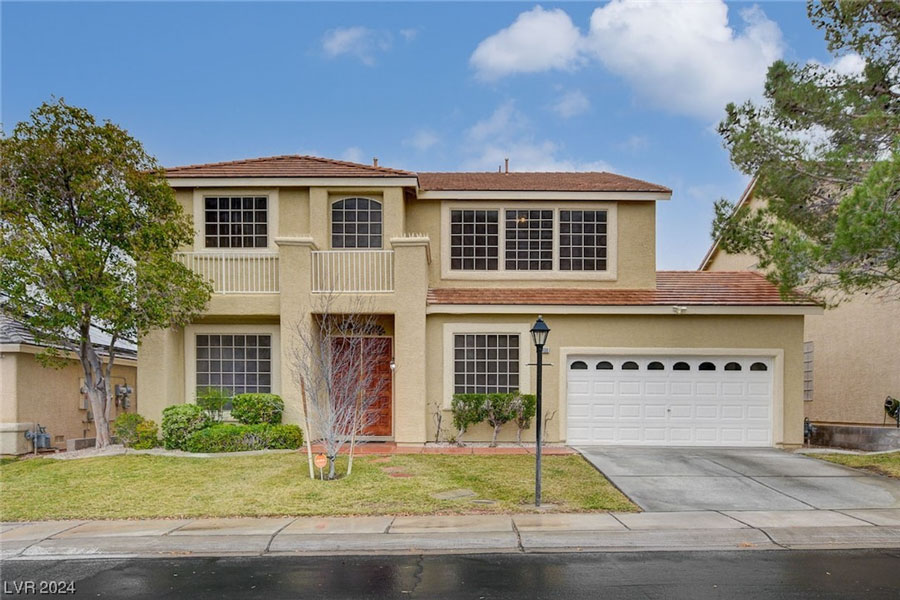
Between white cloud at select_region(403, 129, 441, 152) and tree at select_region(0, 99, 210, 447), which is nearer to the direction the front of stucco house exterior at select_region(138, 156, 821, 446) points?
the tree

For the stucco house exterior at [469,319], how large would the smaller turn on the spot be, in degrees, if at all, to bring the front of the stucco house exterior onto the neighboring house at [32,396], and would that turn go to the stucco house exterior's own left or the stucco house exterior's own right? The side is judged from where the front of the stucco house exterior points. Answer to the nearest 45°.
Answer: approximately 90° to the stucco house exterior's own right

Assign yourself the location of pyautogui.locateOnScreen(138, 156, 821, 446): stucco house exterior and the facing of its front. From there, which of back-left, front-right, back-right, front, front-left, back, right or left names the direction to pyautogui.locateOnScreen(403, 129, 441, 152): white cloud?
back

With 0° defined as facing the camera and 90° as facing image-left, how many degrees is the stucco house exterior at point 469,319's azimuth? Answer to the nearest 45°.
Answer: approximately 0°
